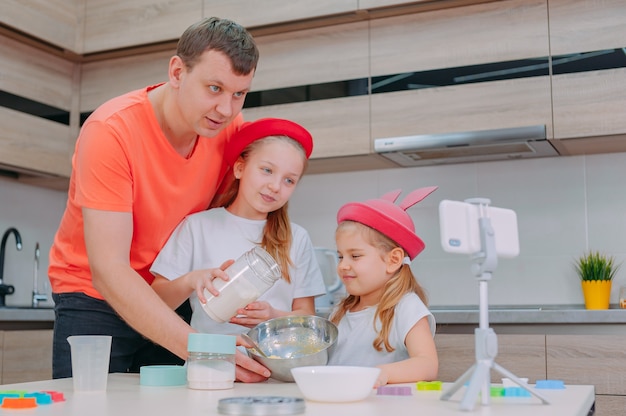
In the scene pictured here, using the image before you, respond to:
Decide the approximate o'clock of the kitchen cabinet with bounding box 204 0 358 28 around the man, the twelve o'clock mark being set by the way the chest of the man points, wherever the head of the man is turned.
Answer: The kitchen cabinet is roughly at 8 o'clock from the man.

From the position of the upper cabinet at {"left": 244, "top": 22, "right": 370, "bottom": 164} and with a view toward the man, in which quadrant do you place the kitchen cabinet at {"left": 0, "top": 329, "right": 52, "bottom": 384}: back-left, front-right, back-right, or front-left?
front-right

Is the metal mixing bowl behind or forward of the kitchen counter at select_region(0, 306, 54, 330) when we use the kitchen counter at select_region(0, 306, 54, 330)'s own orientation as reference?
forward

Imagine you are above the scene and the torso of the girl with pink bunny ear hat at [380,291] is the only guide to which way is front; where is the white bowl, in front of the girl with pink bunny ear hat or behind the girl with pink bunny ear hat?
in front

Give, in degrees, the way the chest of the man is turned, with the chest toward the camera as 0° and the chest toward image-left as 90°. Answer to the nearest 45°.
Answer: approximately 315°

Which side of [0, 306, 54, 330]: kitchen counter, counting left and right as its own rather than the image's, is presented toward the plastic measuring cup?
front

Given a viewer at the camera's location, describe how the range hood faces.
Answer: facing the viewer

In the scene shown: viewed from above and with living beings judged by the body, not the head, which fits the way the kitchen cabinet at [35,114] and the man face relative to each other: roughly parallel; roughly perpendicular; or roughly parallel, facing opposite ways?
roughly parallel

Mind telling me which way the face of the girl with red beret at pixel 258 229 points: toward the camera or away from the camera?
toward the camera

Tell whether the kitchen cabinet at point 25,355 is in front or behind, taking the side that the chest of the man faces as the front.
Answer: behind

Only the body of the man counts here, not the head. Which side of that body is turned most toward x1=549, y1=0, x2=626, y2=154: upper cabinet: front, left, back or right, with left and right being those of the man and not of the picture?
left

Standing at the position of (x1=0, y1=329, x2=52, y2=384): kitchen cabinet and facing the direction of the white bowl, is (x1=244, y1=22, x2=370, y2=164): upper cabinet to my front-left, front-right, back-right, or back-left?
front-left

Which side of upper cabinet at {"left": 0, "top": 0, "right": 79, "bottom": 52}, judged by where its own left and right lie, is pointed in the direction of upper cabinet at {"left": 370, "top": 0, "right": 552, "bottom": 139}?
front

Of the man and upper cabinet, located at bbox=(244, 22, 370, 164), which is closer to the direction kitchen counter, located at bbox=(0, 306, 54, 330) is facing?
the man

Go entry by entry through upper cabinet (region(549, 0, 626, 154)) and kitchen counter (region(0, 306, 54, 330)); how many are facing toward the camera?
2

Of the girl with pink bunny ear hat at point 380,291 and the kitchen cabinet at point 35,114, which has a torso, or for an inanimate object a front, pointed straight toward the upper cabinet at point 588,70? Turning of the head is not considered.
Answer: the kitchen cabinet
